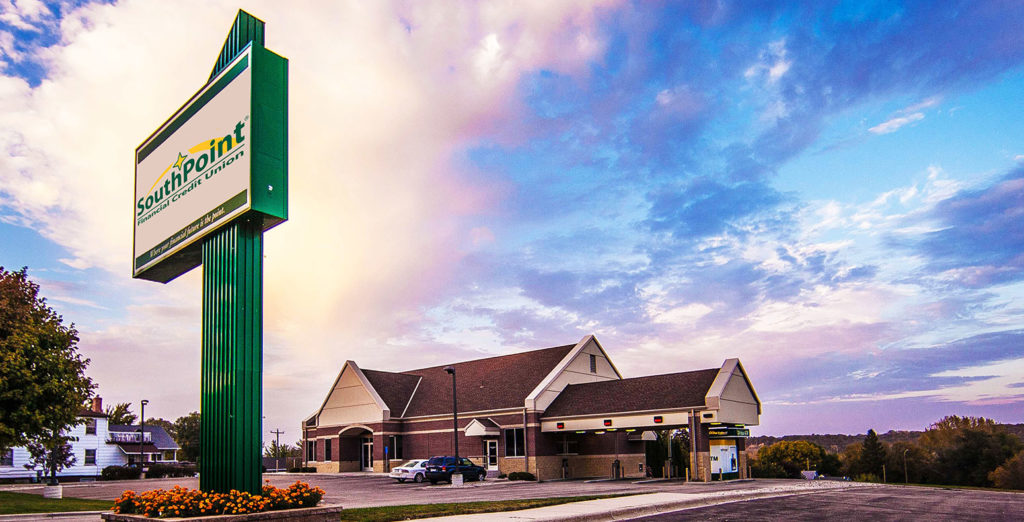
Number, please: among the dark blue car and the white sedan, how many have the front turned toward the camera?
0

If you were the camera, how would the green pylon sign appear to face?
facing the viewer and to the left of the viewer

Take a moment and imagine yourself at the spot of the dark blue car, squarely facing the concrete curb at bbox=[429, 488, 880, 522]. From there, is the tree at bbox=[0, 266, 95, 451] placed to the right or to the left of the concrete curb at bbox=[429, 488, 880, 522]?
right
